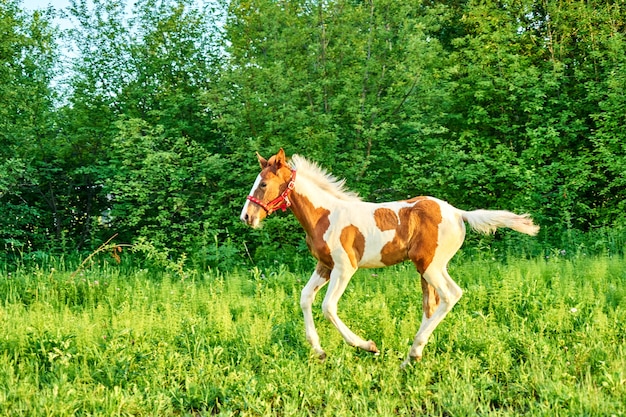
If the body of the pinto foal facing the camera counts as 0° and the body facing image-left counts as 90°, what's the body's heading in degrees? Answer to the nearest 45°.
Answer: approximately 90°
